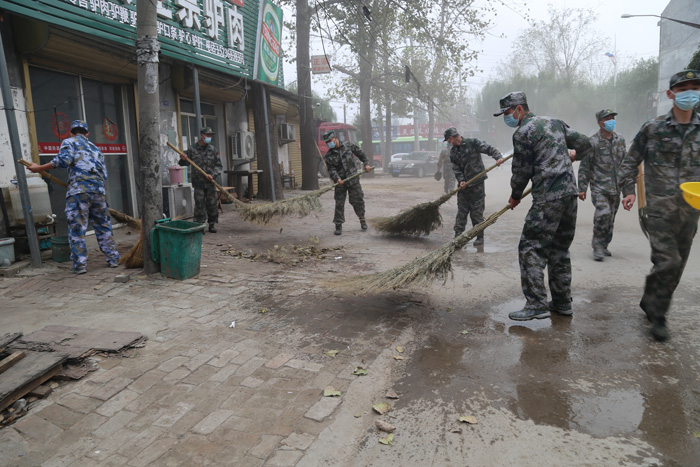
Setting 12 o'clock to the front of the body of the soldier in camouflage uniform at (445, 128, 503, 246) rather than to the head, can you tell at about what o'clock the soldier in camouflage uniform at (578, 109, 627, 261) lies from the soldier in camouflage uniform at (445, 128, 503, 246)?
the soldier in camouflage uniform at (578, 109, 627, 261) is roughly at 8 o'clock from the soldier in camouflage uniform at (445, 128, 503, 246).

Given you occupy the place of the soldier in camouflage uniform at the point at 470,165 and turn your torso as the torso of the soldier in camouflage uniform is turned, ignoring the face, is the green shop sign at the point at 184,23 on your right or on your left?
on your right

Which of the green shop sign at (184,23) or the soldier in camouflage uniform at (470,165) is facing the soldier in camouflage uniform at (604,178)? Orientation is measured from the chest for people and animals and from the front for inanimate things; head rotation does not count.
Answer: the green shop sign

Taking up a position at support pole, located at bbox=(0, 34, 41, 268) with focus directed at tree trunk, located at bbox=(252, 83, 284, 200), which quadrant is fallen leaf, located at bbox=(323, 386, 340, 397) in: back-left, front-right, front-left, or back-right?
back-right

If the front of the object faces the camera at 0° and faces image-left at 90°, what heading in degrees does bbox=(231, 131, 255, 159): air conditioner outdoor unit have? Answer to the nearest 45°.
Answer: approximately 315°

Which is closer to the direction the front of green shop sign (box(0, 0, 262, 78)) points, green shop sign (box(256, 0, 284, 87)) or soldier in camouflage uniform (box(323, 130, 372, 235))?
the soldier in camouflage uniform

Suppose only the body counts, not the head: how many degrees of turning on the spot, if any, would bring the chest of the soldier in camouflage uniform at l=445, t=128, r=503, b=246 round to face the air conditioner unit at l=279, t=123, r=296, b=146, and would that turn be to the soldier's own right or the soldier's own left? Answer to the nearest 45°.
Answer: approximately 90° to the soldier's own right

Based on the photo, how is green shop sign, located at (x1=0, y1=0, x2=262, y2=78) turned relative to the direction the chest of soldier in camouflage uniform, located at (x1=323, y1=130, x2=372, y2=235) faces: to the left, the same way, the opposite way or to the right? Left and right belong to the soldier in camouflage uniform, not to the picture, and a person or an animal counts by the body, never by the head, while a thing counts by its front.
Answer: to the left
